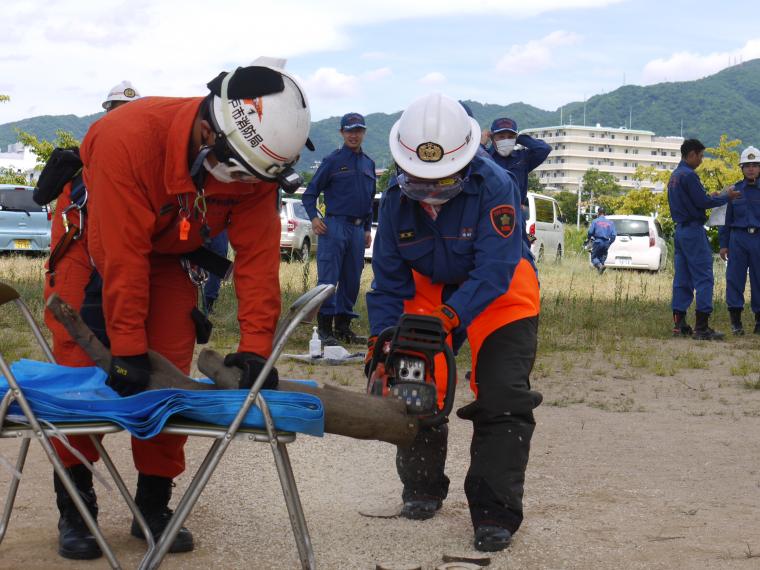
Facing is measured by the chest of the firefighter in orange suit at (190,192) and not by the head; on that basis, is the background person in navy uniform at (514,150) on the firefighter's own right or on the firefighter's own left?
on the firefighter's own left

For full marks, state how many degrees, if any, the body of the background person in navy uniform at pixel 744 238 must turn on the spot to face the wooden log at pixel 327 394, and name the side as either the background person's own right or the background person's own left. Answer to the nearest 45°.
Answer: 0° — they already face it

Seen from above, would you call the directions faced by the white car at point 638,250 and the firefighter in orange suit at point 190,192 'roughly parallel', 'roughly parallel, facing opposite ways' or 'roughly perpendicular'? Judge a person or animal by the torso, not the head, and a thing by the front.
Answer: roughly perpendicular

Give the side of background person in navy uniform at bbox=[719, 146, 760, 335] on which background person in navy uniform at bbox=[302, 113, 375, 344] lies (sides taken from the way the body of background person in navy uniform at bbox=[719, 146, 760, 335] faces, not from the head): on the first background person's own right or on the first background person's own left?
on the first background person's own right

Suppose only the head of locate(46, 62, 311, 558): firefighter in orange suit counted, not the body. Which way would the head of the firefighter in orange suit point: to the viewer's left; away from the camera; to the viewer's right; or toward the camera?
to the viewer's right

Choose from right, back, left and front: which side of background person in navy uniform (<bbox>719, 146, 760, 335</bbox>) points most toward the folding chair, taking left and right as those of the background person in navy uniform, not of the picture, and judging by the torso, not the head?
front

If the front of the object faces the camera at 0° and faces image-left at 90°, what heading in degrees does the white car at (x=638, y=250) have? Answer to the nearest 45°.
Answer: approximately 180°
